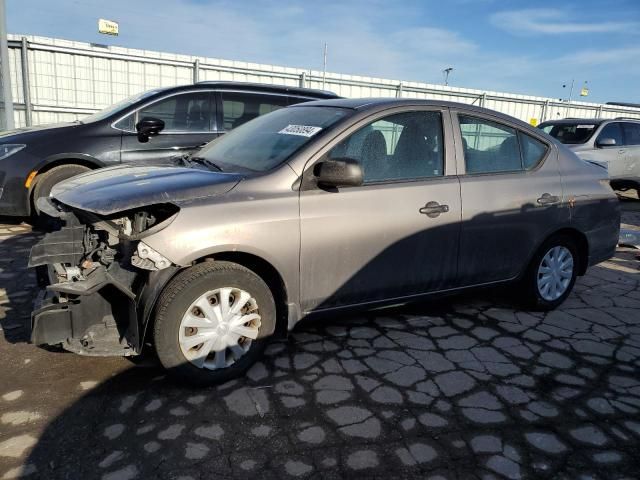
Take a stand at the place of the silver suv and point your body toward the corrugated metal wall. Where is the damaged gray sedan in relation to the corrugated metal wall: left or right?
left

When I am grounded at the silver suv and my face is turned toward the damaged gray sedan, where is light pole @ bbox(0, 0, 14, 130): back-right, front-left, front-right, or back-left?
front-right

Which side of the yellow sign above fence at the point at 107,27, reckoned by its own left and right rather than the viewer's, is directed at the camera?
front

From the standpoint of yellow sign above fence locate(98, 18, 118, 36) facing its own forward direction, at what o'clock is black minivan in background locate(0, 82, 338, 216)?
The black minivan in background is roughly at 12 o'clock from the yellow sign above fence.

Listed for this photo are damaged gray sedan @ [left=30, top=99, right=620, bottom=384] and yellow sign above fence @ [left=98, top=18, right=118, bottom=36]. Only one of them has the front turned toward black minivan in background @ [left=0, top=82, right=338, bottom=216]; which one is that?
the yellow sign above fence

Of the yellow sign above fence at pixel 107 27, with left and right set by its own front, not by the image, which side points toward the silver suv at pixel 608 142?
left

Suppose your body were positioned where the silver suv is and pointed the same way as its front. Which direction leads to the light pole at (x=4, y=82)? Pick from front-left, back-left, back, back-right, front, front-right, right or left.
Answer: front

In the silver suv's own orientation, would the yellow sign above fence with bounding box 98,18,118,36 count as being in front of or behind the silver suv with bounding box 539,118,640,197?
in front

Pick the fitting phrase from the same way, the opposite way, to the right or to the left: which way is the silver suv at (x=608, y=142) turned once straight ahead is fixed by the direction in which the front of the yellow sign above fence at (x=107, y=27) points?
to the right

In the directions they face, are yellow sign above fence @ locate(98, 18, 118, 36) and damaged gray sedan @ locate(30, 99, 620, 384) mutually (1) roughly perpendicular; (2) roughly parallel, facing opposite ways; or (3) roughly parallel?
roughly perpendicular

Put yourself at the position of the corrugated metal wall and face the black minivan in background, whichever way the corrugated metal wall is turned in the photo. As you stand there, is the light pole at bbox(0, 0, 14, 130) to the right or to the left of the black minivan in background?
right

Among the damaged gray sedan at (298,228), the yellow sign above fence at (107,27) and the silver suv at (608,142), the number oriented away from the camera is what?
0

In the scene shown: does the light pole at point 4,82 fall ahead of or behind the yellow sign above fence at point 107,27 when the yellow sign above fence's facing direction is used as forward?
ahead

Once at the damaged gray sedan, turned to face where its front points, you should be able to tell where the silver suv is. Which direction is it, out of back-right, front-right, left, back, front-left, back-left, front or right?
back

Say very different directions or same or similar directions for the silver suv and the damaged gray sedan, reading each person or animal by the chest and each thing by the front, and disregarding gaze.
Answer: same or similar directions

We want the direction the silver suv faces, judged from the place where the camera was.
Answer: facing the viewer and to the left of the viewer
